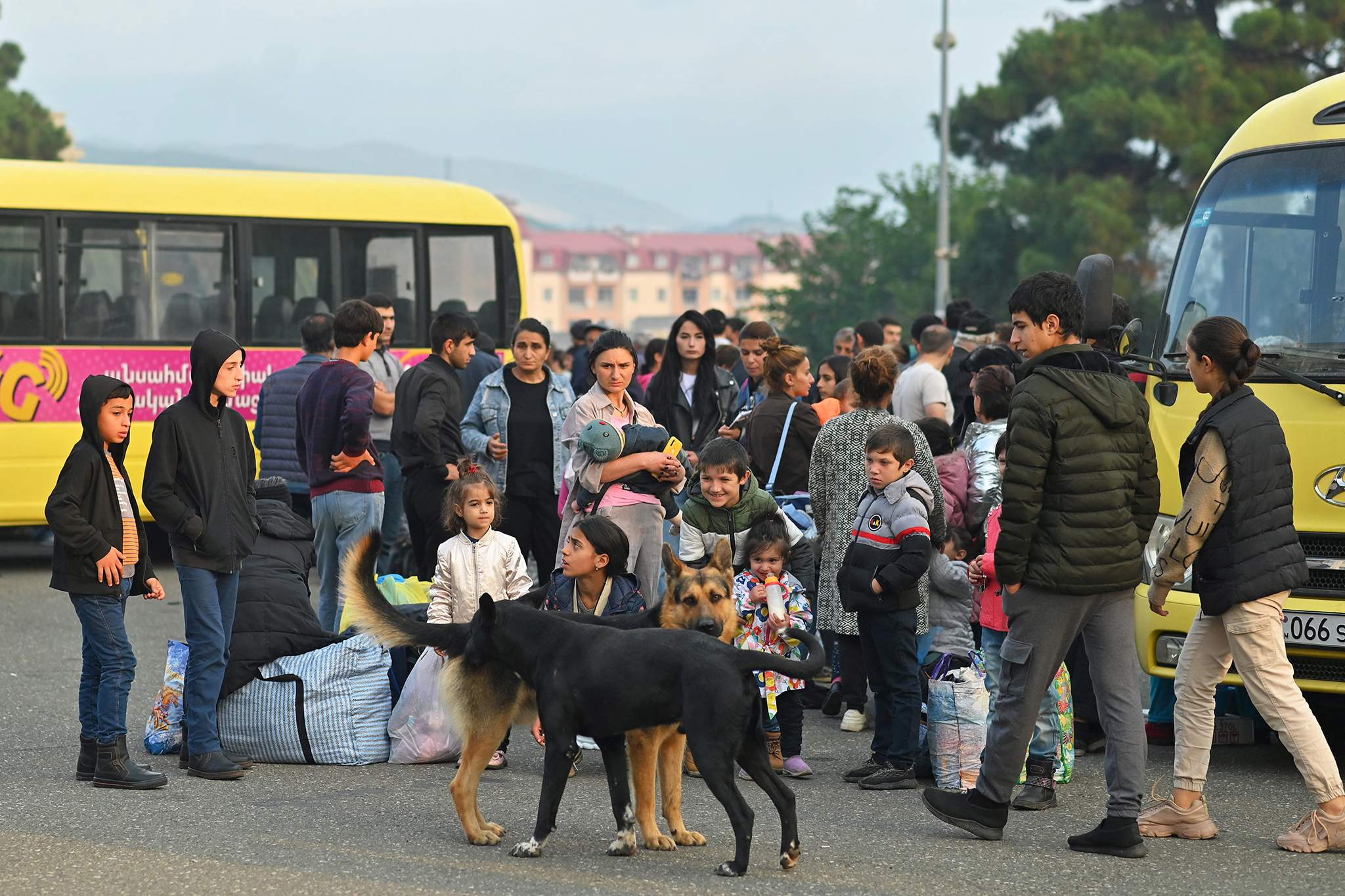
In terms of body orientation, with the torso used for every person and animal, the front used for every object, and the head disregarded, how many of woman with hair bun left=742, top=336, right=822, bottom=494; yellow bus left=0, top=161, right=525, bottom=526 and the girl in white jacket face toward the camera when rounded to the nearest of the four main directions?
1

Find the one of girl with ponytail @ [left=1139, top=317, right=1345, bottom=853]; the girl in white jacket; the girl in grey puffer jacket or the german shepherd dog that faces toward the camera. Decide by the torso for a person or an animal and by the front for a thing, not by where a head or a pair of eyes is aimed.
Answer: the girl in white jacket

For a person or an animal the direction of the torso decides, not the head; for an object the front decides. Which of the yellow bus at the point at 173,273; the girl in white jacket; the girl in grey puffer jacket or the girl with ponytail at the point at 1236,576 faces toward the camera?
the girl in white jacket

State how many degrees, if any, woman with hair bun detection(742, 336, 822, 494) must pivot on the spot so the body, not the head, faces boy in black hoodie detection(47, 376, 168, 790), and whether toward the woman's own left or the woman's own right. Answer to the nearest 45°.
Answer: approximately 180°

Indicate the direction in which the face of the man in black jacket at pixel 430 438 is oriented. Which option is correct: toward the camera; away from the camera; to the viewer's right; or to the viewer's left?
to the viewer's right

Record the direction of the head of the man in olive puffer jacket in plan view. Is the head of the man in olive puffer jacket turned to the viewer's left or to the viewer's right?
to the viewer's left

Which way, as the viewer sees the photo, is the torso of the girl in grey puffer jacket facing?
to the viewer's left

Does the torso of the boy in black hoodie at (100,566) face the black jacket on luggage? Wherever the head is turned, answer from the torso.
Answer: no

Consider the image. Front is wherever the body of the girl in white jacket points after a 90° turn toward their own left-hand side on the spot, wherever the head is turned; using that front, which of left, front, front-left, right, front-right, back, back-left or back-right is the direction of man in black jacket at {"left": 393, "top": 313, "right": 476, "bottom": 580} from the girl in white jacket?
left

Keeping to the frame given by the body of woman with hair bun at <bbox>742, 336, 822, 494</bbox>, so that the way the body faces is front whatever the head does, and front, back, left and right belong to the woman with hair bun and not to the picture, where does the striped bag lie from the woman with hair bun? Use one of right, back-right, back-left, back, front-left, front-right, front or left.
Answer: back

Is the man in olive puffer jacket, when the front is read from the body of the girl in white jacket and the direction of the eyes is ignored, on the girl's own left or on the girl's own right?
on the girl's own left

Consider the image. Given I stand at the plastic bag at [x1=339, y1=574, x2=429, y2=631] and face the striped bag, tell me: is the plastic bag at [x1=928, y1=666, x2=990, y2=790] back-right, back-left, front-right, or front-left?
front-left
